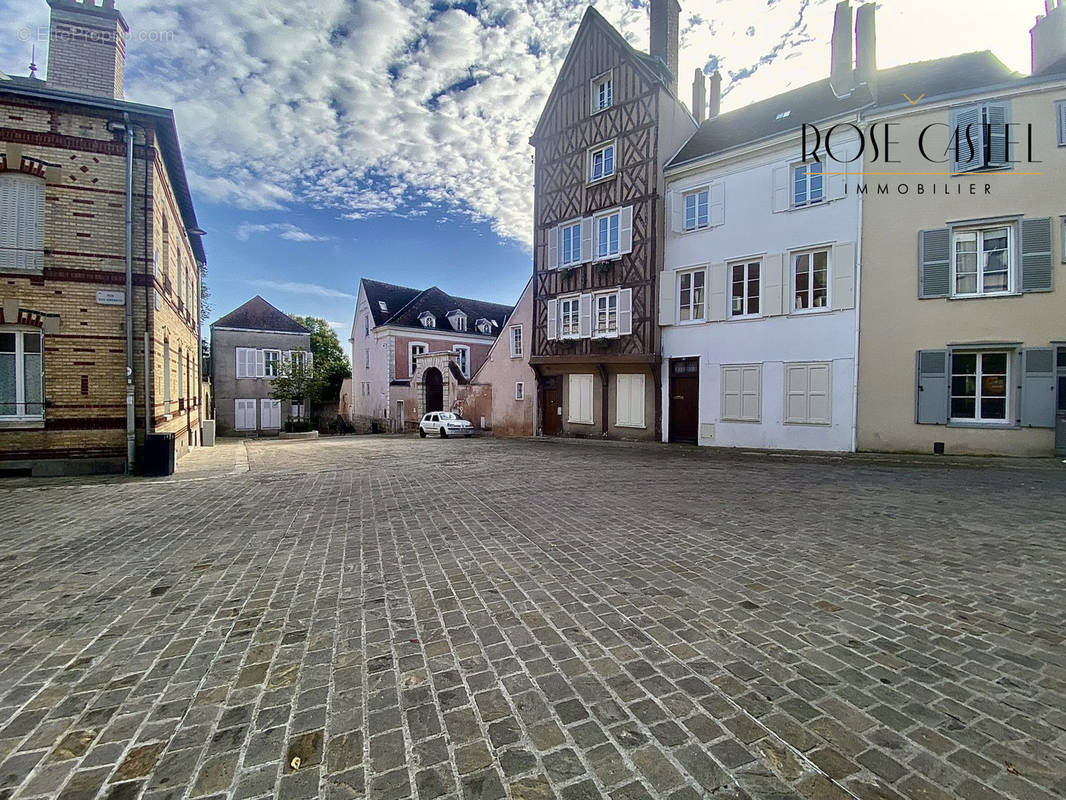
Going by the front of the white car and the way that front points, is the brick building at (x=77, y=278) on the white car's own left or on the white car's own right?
on the white car's own right
